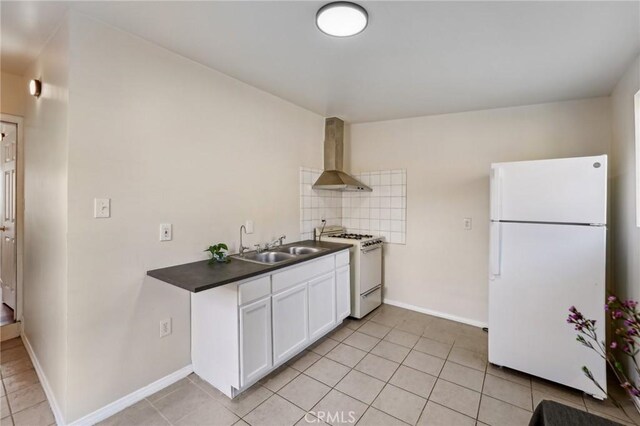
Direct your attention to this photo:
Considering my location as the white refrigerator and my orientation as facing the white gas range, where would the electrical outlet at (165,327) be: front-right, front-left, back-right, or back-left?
front-left

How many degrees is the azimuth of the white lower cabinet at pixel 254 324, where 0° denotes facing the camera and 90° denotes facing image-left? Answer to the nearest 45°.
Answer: approximately 315°

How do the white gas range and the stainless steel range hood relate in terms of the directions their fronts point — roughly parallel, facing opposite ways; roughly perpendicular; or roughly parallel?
roughly parallel

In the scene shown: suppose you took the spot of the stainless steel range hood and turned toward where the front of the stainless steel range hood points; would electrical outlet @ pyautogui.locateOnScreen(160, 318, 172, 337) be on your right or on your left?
on your right

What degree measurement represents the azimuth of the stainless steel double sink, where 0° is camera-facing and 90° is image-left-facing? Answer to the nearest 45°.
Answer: approximately 315°

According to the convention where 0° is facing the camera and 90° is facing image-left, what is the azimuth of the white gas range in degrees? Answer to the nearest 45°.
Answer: approximately 315°

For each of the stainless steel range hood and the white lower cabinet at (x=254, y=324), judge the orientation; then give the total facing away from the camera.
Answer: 0

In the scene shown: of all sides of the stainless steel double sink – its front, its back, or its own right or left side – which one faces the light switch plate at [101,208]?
right
